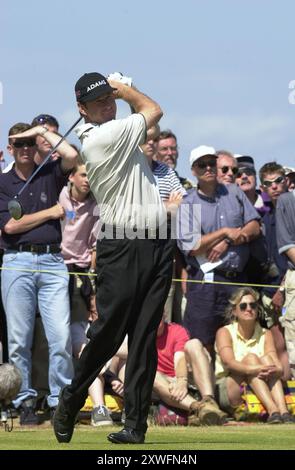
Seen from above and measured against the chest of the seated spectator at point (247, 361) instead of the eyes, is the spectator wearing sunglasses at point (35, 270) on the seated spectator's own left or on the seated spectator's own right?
on the seated spectator's own right

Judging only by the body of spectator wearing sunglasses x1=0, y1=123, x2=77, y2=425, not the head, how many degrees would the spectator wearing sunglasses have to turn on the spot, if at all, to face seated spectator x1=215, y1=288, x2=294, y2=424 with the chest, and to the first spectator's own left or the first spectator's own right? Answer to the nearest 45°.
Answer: approximately 90° to the first spectator's own left

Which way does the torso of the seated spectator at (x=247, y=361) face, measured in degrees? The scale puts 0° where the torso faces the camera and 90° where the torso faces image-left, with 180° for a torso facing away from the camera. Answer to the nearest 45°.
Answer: approximately 315°

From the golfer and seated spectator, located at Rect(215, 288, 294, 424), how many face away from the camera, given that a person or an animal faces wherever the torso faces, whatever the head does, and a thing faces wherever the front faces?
0
